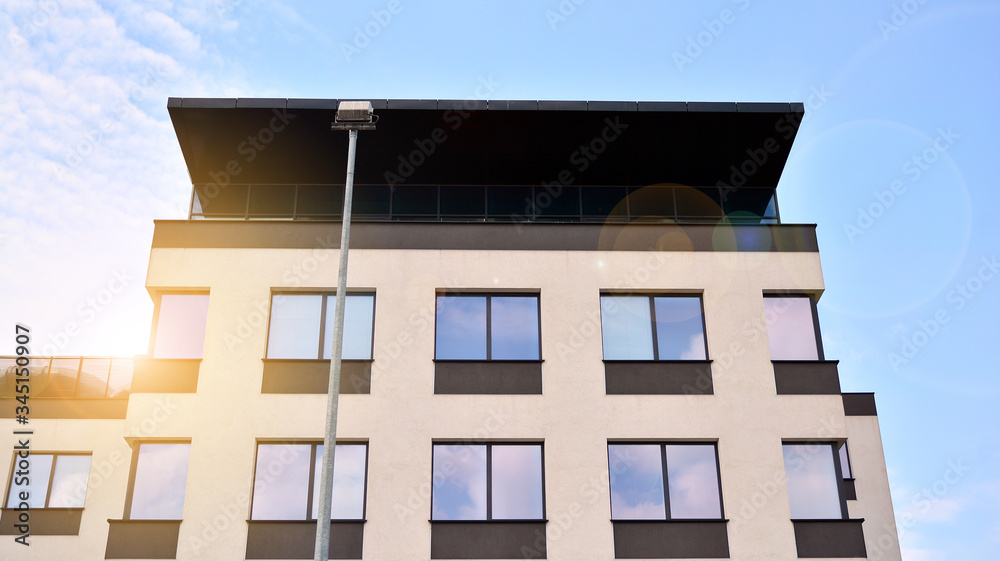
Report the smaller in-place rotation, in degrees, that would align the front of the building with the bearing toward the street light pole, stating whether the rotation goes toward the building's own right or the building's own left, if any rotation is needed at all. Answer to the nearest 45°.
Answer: approximately 45° to the building's own right

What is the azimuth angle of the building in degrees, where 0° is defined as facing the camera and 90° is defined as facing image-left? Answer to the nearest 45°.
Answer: approximately 0°
